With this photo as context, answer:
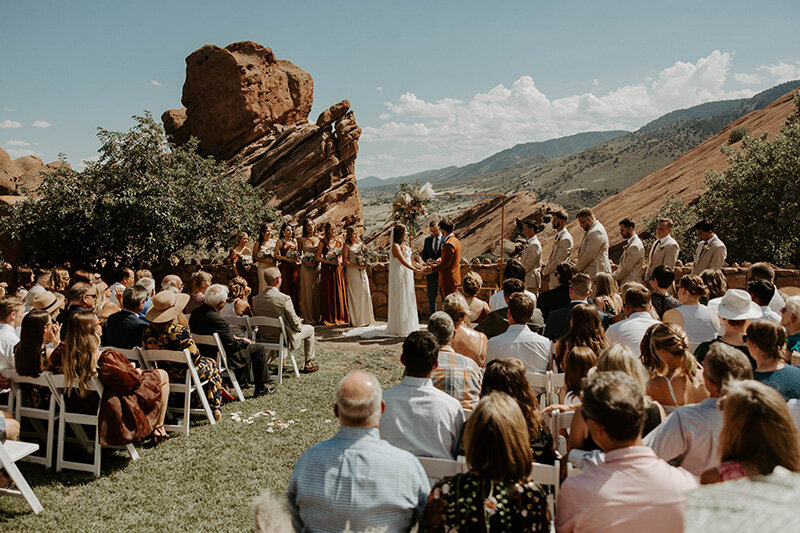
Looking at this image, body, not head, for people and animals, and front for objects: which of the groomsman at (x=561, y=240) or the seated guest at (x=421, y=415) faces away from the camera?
the seated guest

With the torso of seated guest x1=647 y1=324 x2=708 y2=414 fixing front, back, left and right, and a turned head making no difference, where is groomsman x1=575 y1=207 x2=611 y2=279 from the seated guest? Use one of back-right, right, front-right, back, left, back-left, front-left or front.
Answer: front-right

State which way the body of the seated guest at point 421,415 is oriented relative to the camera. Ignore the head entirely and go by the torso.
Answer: away from the camera

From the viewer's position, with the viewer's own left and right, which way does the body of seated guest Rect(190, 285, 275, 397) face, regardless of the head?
facing away from the viewer and to the right of the viewer

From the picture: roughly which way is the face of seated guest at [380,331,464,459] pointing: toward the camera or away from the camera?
away from the camera

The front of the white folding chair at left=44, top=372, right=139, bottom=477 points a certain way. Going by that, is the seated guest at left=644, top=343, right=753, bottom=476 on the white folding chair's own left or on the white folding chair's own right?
on the white folding chair's own right

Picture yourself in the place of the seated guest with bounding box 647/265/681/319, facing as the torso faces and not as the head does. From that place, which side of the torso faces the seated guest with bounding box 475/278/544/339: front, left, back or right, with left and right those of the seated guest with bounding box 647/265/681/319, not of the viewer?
left

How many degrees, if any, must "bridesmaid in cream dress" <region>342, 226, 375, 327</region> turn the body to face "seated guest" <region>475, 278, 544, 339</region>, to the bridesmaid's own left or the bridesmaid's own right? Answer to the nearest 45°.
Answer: approximately 45° to the bridesmaid's own right

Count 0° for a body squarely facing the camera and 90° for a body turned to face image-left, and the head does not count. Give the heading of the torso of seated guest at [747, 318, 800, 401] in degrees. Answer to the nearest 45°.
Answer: approximately 135°

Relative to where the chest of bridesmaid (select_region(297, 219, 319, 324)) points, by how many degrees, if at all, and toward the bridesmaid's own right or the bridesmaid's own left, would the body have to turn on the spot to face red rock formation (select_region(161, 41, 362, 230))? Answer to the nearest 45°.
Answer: approximately 135° to the bridesmaid's own left
